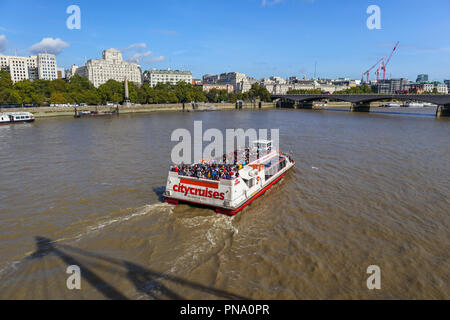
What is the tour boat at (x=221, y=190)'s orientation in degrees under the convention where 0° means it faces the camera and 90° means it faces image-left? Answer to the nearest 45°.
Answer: approximately 225°
